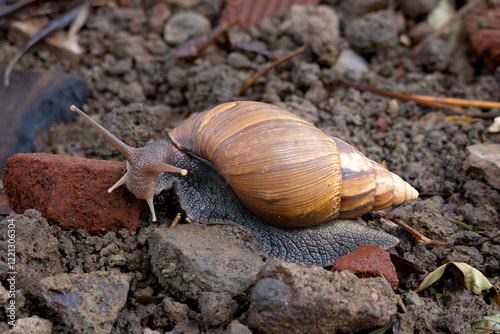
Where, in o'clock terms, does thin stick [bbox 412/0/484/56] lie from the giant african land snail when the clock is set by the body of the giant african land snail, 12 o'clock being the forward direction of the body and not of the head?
The thin stick is roughly at 4 o'clock from the giant african land snail.

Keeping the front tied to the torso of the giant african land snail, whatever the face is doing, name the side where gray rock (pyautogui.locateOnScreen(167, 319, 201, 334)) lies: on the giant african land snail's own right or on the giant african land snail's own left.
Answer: on the giant african land snail's own left

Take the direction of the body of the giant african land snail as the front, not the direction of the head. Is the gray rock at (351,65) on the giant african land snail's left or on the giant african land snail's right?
on the giant african land snail's right

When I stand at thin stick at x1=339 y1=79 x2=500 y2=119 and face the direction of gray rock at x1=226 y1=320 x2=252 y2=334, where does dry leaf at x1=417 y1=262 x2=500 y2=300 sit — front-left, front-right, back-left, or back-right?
front-left

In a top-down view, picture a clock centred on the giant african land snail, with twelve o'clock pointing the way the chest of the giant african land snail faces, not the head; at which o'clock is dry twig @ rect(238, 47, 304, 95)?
The dry twig is roughly at 3 o'clock from the giant african land snail.

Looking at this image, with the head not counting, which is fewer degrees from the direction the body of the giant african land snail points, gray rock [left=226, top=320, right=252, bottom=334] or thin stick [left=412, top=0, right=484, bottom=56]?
the gray rock

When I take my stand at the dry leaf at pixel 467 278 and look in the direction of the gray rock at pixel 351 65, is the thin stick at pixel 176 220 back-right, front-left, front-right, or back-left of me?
front-left

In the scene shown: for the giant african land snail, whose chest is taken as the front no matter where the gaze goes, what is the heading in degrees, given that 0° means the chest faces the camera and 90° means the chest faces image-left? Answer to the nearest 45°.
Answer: approximately 90°

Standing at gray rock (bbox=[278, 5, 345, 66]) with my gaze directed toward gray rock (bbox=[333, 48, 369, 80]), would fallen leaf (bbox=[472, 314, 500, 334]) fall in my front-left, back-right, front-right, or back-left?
front-right

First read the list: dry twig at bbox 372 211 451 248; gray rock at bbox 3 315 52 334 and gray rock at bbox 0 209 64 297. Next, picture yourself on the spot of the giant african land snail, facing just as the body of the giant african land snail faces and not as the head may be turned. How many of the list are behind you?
1

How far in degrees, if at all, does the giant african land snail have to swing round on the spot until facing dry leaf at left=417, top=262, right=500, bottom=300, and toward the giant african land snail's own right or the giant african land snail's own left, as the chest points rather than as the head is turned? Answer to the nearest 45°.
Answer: approximately 180°

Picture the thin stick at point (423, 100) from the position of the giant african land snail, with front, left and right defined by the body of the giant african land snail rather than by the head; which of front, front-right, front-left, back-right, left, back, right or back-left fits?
back-right

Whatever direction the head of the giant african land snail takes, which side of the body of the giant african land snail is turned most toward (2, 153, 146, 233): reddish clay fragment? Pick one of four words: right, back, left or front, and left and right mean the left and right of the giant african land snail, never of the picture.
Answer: front

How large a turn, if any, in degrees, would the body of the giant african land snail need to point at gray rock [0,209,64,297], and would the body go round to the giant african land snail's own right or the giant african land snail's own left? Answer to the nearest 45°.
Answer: approximately 45° to the giant african land snail's own left

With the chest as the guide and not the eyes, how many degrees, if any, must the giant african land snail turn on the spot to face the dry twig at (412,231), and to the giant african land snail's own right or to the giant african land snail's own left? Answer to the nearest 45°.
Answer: approximately 180°
